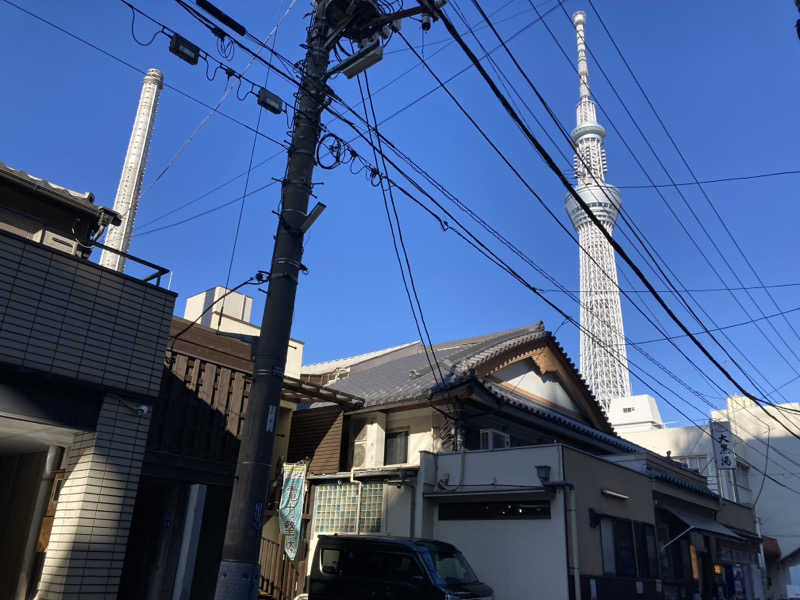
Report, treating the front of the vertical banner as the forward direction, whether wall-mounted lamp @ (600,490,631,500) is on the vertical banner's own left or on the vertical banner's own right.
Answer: on the vertical banner's own left

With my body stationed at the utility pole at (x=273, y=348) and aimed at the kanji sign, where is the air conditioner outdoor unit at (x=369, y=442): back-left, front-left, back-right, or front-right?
front-left

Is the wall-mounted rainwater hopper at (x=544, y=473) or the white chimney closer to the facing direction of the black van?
the wall-mounted rainwater hopper

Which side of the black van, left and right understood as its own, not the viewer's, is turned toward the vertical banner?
back

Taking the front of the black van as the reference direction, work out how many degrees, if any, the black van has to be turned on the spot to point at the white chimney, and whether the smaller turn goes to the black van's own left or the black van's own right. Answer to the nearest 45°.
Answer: approximately 180°

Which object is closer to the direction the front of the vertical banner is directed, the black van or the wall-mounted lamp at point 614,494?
the black van

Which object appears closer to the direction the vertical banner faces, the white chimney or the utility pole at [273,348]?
the utility pole

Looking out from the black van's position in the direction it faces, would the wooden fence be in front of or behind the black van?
behind

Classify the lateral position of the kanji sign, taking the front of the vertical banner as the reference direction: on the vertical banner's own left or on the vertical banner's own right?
on the vertical banner's own left

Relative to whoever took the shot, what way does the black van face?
facing the viewer and to the right of the viewer

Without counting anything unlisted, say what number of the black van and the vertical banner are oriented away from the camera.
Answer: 0

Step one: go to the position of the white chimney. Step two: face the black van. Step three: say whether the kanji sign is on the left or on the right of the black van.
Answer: left

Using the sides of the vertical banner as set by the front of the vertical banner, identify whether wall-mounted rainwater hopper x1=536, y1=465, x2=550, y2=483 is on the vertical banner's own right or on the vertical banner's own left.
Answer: on the vertical banner's own left

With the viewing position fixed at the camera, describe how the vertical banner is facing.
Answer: facing the viewer

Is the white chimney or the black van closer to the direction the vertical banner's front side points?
the black van
